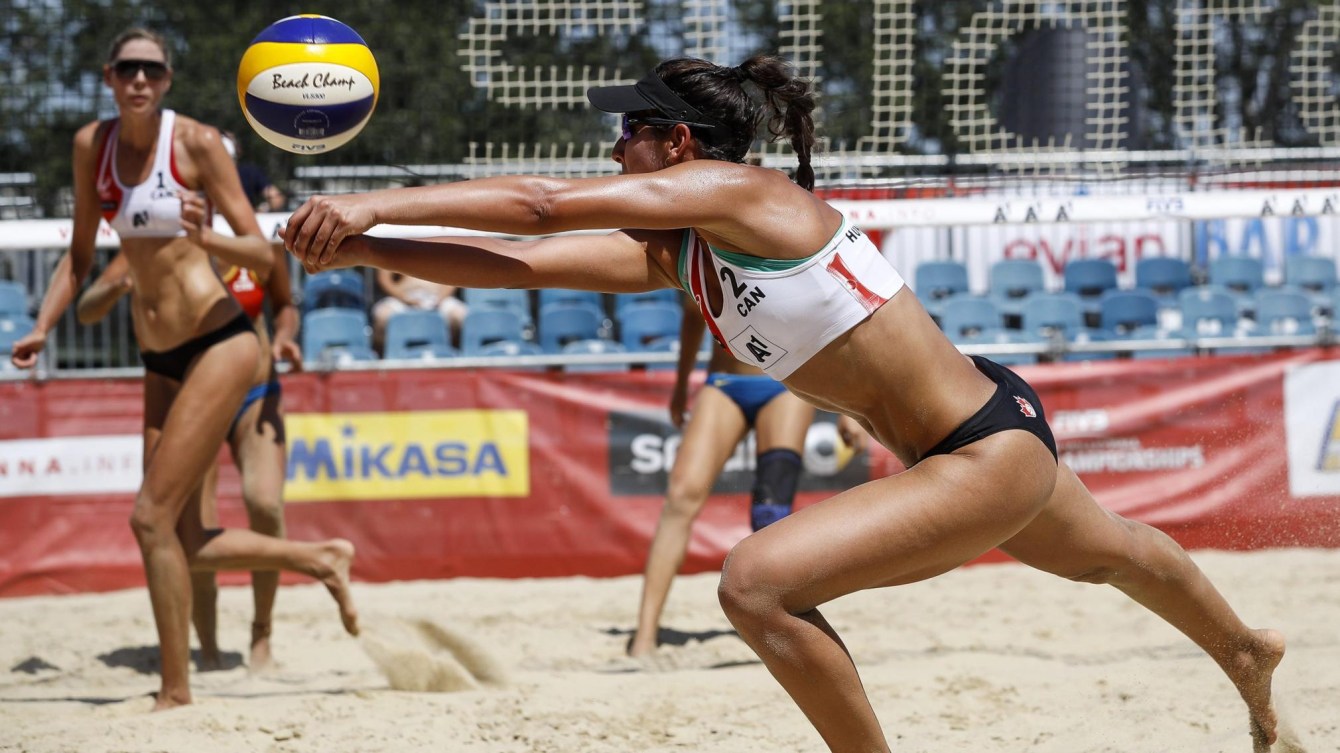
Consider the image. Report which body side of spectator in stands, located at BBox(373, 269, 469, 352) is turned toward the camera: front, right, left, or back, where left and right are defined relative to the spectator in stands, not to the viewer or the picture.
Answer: front

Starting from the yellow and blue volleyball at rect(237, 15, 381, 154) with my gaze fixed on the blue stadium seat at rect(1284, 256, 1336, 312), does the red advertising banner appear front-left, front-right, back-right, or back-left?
front-left

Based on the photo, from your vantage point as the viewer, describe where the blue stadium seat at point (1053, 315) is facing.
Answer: facing the viewer and to the right of the viewer

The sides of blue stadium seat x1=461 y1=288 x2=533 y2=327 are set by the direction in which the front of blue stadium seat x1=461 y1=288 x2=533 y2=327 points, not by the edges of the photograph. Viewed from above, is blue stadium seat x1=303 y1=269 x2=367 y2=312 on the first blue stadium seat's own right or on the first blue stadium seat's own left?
on the first blue stadium seat's own right

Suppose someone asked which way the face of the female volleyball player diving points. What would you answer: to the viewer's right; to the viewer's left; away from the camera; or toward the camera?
to the viewer's left

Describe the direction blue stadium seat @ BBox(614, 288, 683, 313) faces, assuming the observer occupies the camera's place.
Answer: facing the viewer

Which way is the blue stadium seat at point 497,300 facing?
toward the camera

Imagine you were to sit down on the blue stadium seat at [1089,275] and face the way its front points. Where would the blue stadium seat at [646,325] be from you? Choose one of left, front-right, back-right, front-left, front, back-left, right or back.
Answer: front-right

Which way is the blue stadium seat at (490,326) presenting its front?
toward the camera

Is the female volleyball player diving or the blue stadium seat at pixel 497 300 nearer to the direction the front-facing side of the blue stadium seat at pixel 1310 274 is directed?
the female volleyball player diving

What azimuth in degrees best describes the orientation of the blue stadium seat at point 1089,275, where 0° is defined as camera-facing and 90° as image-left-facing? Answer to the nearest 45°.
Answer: approximately 0°

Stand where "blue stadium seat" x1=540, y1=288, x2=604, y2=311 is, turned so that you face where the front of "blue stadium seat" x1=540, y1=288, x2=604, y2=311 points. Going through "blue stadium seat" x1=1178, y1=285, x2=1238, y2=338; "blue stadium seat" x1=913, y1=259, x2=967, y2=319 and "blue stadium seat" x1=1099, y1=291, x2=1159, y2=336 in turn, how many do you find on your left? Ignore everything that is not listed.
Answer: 3
